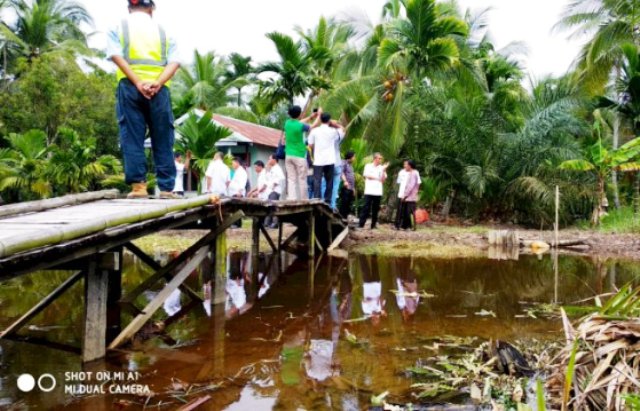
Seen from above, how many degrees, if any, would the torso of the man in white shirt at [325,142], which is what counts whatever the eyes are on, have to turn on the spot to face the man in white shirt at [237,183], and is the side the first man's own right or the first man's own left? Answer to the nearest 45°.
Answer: approximately 45° to the first man's own left

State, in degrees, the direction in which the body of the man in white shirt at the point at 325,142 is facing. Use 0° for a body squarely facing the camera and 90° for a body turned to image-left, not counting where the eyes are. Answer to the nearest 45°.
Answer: approximately 180°

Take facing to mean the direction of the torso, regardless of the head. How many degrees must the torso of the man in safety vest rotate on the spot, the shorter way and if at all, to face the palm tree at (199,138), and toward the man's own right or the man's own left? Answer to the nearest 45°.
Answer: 0° — they already face it

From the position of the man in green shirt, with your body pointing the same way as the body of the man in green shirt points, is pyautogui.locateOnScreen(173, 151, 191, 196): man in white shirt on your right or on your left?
on your left

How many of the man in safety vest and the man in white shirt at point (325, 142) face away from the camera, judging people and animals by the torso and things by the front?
2

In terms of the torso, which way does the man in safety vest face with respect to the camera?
away from the camera

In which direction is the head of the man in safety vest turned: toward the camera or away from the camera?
away from the camera

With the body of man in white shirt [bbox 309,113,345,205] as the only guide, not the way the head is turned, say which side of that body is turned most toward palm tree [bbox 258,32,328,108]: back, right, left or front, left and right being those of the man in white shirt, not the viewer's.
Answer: front

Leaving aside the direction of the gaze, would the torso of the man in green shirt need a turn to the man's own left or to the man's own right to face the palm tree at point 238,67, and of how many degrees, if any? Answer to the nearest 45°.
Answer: approximately 45° to the man's own left

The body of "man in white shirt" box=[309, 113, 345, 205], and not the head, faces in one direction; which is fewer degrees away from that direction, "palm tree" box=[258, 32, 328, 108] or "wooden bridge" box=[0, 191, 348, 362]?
the palm tree

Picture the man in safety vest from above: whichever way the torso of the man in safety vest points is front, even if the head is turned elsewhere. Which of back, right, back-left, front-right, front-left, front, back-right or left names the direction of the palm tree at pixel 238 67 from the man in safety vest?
front

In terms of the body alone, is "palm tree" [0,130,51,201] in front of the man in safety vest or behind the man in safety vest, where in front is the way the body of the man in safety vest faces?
in front

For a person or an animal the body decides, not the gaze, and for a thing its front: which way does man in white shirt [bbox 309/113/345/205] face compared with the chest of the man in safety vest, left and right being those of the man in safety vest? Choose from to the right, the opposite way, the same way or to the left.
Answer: the same way

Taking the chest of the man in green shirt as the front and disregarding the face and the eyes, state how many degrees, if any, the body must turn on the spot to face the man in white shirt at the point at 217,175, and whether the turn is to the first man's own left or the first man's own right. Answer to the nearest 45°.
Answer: approximately 90° to the first man's own left

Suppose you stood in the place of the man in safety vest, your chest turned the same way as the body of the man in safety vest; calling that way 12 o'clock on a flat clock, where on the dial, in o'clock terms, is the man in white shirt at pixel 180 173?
The man in white shirt is roughly at 12 o'clock from the man in safety vest.

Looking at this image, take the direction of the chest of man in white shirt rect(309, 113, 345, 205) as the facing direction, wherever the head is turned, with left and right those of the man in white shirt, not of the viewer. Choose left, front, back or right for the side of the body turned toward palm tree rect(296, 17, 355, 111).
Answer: front

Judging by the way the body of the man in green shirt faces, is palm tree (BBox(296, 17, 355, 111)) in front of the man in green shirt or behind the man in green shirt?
in front

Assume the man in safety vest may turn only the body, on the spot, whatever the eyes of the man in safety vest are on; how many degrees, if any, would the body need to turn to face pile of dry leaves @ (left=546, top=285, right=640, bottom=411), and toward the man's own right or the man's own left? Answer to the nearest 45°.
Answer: approximately 135° to the man's own right

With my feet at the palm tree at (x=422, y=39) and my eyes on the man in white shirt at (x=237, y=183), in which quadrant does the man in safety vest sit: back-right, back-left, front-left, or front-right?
front-left

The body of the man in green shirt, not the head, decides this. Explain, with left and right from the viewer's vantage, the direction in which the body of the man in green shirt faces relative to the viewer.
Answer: facing away from the viewer and to the right of the viewer

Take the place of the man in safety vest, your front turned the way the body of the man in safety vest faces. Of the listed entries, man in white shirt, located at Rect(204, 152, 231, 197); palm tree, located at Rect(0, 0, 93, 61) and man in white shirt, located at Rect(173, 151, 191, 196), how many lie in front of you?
3
